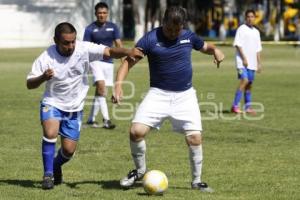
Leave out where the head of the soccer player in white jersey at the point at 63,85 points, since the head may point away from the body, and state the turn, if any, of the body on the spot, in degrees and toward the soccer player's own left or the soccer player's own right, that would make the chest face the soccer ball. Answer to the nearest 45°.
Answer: approximately 45° to the soccer player's own left

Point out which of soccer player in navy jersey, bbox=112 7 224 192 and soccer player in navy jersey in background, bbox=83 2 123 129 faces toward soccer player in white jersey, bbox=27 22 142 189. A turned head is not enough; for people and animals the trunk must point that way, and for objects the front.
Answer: soccer player in navy jersey in background, bbox=83 2 123 129

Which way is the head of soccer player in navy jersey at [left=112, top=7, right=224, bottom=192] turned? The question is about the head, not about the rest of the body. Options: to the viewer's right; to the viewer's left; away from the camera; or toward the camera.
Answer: toward the camera

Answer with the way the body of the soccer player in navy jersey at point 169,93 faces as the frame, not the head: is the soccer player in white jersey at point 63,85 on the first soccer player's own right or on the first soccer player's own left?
on the first soccer player's own right

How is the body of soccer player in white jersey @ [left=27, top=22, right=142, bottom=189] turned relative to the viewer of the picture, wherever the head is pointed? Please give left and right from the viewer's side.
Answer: facing the viewer

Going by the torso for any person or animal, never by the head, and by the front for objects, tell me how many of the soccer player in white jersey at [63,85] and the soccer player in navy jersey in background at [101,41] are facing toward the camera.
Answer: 2

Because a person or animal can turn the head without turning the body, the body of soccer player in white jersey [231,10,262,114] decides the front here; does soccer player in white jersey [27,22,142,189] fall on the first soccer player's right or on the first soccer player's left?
on the first soccer player's right

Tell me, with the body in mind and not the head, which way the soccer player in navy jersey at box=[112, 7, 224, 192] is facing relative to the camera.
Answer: toward the camera

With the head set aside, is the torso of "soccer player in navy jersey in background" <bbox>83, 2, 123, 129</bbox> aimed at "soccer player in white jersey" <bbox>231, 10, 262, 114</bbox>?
no

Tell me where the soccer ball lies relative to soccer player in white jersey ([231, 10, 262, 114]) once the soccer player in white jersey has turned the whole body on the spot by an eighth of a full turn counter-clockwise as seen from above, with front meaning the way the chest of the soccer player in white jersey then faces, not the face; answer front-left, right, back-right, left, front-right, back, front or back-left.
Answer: right

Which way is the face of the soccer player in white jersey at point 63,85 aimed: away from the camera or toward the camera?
toward the camera

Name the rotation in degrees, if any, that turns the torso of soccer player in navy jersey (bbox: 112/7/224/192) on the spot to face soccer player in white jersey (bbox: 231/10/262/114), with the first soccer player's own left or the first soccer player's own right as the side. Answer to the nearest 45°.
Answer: approximately 180°

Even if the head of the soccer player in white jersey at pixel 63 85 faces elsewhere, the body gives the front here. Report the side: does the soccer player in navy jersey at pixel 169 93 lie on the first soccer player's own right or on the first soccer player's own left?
on the first soccer player's own left

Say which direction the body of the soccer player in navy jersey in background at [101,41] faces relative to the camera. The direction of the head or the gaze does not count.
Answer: toward the camera
